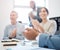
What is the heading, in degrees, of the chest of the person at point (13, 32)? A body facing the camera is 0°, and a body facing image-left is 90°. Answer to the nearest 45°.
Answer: approximately 0°
